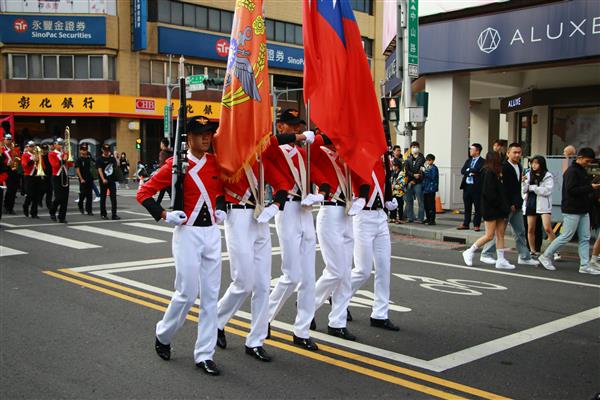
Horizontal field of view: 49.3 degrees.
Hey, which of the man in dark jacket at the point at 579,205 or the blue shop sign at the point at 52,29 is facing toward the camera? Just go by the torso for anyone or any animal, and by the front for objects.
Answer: the blue shop sign

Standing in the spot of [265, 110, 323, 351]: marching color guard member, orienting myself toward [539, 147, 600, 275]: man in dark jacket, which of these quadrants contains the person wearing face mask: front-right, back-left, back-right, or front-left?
front-left

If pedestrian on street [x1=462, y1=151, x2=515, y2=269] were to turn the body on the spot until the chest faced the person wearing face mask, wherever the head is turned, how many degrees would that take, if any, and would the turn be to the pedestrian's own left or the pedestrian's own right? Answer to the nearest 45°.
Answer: approximately 90° to the pedestrian's own left

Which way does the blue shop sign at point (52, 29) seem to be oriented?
toward the camera

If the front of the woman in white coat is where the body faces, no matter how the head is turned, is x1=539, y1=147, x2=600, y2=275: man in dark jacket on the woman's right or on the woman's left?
on the woman's left

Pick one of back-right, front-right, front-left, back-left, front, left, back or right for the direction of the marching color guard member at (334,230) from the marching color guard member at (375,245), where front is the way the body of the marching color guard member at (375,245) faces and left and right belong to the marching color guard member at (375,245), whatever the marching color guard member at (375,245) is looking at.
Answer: right

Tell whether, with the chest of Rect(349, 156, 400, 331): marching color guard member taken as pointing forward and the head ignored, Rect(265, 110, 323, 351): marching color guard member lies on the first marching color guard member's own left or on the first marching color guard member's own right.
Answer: on the first marching color guard member's own right

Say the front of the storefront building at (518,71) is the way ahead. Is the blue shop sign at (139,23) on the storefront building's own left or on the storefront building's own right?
on the storefront building's own right

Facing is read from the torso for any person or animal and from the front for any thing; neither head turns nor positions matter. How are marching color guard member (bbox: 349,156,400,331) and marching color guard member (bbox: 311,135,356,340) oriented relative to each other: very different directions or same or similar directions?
same or similar directions
